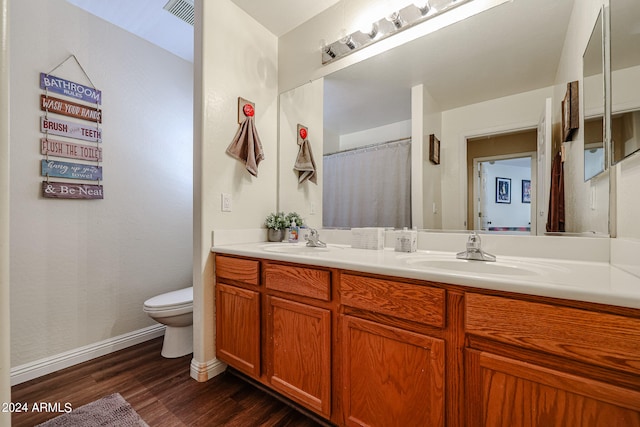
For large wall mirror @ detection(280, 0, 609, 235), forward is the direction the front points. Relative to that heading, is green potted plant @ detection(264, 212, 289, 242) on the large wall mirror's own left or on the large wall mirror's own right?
on the large wall mirror's own right

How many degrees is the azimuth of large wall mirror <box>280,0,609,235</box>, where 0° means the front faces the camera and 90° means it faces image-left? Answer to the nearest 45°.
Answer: approximately 45°

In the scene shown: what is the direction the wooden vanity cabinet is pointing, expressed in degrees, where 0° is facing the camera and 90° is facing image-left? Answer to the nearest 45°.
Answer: approximately 45°
